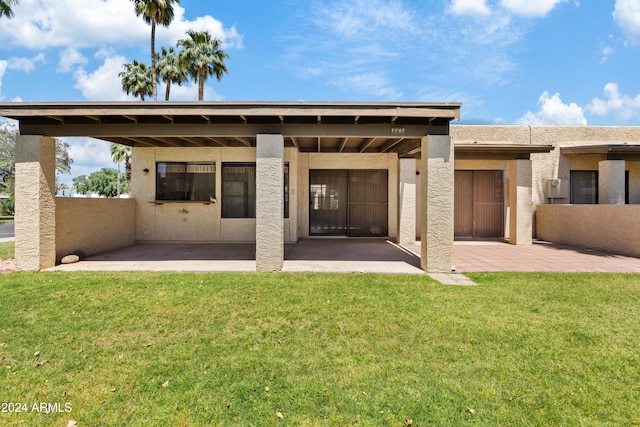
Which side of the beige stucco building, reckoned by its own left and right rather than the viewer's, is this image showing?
front

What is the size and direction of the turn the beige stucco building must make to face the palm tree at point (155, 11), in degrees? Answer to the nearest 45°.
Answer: approximately 135° to its right

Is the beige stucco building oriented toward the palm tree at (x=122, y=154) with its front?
no

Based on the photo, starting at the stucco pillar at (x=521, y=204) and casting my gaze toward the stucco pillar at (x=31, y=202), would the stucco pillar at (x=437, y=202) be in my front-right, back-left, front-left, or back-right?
front-left

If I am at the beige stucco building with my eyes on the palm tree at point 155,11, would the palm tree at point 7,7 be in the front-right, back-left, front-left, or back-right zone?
front-left

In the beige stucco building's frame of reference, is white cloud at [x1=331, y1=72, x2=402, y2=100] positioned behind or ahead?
behind

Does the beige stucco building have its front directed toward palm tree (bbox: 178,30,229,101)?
no

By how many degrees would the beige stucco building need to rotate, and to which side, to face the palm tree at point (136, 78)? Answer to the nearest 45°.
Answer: approximately 135° to its right

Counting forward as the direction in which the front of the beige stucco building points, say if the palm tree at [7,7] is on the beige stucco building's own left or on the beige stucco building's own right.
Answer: on the beige stucco building's own right

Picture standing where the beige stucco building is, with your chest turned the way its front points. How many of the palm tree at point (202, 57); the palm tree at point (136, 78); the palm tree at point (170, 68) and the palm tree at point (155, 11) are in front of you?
0

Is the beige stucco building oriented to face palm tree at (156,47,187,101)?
no
